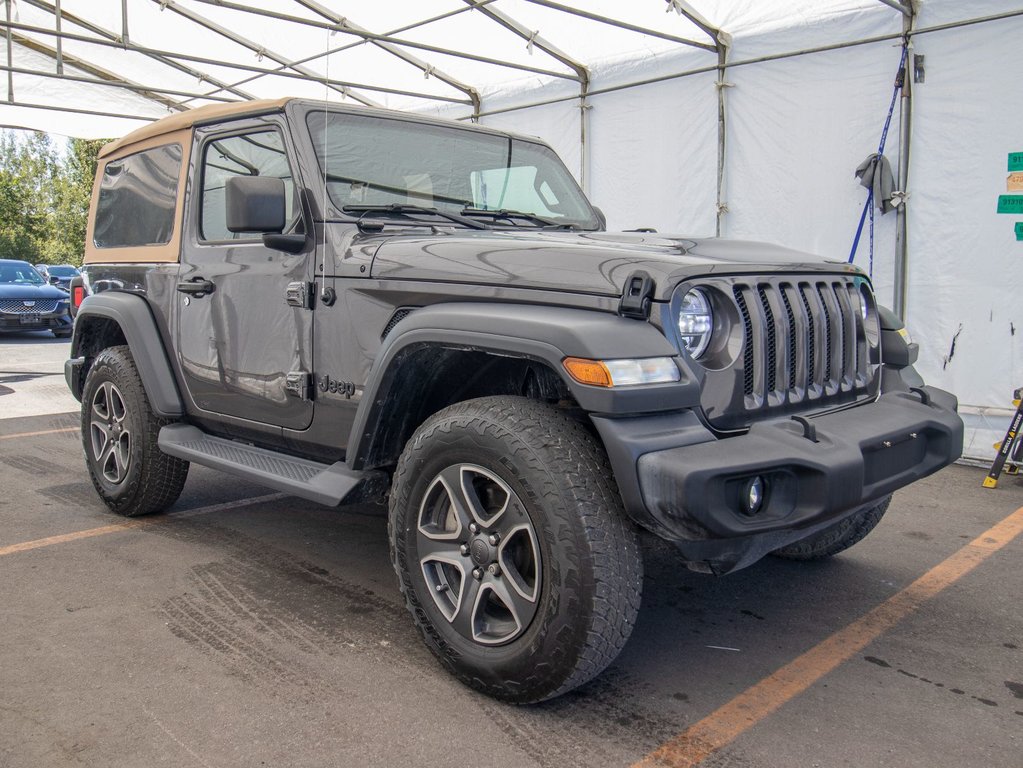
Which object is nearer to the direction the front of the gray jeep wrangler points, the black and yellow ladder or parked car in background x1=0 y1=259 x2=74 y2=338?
the black and yellow ladder

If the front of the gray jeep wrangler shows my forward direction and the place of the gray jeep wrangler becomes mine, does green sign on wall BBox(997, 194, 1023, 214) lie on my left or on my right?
on my left

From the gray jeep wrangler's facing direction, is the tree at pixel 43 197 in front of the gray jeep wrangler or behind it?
behind

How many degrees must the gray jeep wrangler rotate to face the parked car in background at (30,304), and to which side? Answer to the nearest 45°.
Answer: approximately 180°

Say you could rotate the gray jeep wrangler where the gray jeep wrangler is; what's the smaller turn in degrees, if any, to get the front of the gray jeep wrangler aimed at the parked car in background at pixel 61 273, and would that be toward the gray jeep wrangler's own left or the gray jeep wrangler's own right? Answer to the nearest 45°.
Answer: approximately 180°

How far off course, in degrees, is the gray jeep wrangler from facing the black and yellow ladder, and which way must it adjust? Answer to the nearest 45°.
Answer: approximately 90° to its left

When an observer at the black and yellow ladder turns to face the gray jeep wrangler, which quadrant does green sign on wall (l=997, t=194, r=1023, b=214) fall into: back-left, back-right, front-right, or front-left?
back-right

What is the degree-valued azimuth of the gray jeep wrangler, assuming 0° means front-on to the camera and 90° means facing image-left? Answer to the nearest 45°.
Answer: approximately 315°
